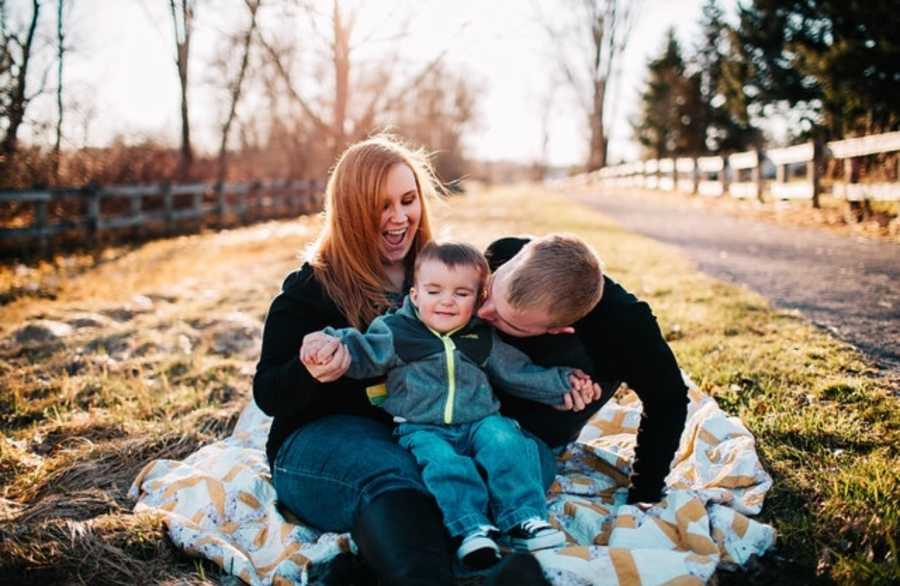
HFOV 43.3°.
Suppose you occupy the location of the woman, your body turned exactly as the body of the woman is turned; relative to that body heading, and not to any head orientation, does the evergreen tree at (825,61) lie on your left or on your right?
on your left

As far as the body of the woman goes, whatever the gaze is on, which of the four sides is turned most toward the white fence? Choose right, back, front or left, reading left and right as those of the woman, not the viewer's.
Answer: left

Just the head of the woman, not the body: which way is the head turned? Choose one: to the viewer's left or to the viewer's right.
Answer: to the viewer's right

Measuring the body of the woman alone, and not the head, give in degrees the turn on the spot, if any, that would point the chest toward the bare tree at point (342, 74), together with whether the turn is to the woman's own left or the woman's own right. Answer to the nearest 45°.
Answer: approximately 135° to the woman's own left

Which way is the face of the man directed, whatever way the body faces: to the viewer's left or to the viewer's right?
to the viewer's left

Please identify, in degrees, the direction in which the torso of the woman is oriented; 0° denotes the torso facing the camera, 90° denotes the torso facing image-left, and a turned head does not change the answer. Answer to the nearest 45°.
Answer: approximately 315°

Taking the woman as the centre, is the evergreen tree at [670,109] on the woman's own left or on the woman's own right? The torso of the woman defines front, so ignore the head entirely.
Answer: on the woman's own left
